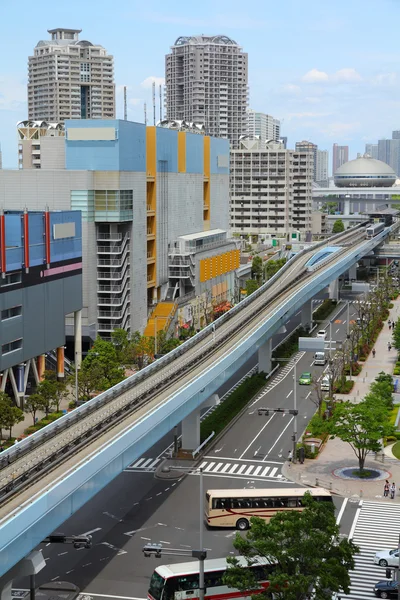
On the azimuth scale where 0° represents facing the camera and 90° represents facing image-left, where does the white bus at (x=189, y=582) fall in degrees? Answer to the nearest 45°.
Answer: approximately 45°
